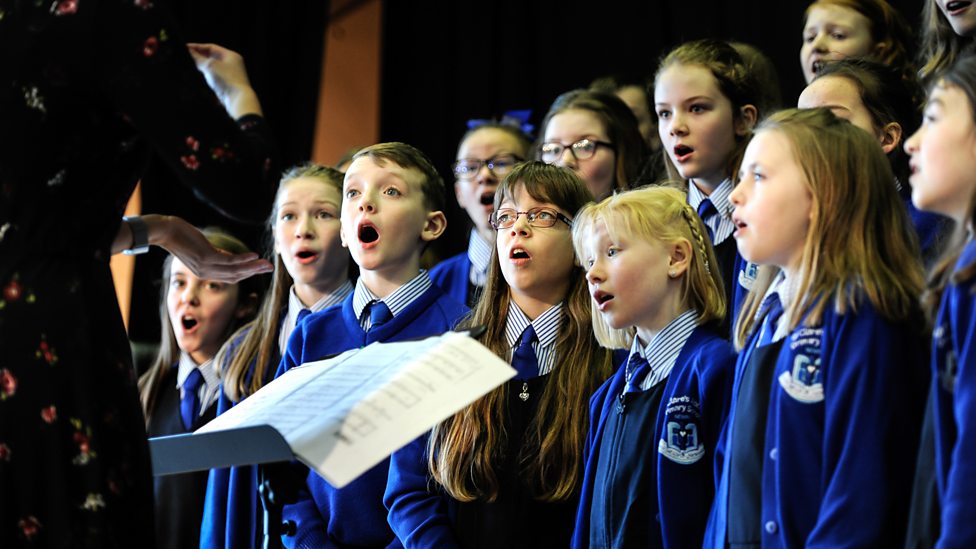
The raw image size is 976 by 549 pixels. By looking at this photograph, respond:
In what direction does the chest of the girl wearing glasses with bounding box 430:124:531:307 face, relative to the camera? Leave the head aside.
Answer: toward the camera

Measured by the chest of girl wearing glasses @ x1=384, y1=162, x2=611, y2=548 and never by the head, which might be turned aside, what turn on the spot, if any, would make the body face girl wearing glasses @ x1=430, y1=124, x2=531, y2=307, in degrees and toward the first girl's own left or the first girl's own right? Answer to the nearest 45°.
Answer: approximately 180°

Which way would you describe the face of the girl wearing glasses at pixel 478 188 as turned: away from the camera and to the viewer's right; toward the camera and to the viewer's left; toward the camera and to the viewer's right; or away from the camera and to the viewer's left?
toward the camera and to the viewer's left

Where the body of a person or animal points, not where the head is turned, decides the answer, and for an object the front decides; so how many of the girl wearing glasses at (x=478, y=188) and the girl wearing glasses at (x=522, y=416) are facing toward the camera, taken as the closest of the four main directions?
2

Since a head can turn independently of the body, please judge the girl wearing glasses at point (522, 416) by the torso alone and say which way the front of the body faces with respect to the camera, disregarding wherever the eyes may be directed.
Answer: toward the camera

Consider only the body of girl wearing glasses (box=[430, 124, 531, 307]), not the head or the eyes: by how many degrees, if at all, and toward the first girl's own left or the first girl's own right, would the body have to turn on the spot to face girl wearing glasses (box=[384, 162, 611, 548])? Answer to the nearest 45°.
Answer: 0° — they already face them

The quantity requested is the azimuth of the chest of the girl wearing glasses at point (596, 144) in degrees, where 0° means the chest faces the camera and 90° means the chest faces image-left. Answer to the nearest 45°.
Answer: approximately 45°
